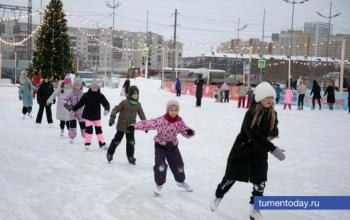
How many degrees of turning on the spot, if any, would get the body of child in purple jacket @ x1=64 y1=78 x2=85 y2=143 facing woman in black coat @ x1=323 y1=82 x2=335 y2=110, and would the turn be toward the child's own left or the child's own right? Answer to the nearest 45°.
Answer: approximately 135° to the child's own left

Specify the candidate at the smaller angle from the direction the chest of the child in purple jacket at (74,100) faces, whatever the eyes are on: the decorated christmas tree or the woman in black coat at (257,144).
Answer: the woman in black coat

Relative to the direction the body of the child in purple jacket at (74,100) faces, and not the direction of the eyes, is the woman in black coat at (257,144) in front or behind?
in front

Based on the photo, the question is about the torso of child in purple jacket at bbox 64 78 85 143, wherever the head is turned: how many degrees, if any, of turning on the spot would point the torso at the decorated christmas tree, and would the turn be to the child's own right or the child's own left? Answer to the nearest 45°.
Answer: approximately 180°

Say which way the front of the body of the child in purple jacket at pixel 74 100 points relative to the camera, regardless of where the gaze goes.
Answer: toward the camera

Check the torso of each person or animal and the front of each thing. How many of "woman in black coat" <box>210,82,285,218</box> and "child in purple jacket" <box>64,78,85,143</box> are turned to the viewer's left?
0
